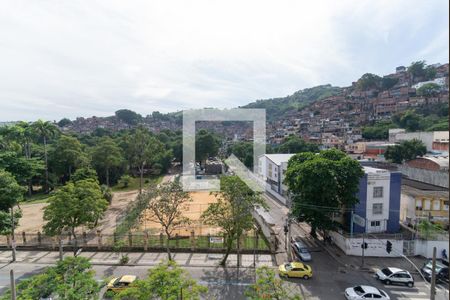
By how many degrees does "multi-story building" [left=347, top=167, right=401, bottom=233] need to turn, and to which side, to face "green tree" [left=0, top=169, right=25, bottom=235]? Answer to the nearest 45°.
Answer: approximately 45° to its right

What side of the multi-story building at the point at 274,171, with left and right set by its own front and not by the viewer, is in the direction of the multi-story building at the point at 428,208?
left

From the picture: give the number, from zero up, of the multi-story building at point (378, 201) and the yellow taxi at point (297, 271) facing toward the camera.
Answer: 1

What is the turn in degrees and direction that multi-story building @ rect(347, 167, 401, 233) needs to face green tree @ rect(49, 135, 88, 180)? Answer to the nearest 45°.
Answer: approximately 90° to its right

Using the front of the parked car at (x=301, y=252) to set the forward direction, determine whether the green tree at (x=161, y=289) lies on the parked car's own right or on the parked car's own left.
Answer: on the parked car's own right

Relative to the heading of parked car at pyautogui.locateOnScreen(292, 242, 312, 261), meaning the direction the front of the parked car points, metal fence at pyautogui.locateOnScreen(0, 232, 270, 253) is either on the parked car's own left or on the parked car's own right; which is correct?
on the parked car's own right
